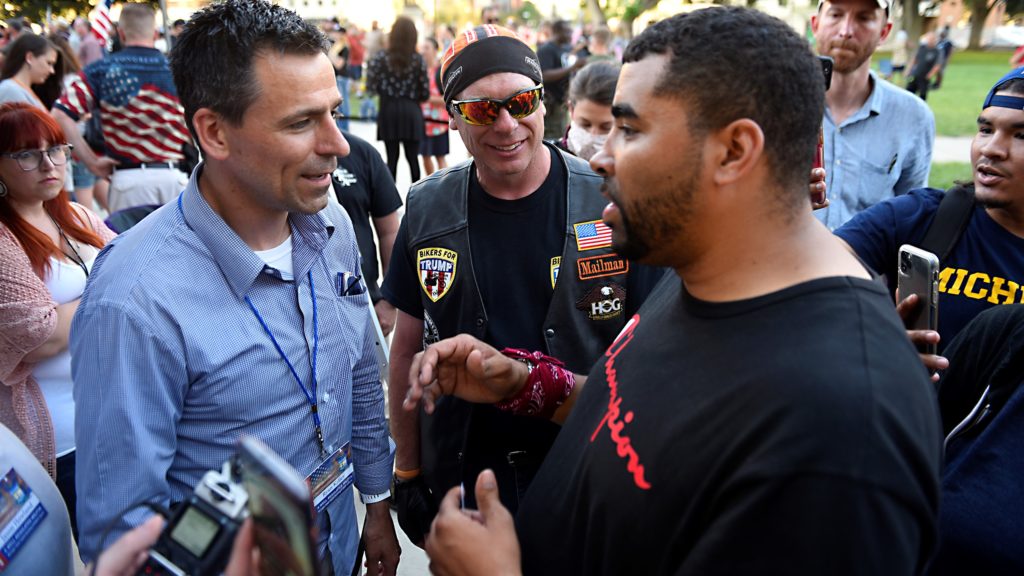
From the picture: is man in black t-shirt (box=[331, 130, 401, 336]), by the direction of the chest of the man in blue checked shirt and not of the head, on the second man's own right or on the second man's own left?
on the second man's own left

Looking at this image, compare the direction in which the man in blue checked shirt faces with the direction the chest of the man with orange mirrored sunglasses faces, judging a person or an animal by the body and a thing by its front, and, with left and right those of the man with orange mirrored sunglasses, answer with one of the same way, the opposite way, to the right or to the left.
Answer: to the left

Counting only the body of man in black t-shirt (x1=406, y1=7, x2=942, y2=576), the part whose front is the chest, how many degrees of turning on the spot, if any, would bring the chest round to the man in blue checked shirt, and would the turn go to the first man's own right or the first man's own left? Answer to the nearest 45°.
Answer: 0° — they already face them

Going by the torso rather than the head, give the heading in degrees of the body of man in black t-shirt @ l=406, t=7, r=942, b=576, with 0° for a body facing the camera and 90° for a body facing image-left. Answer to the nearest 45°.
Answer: approximately 90°

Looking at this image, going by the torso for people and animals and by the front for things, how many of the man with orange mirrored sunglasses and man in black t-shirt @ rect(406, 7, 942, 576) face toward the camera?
1

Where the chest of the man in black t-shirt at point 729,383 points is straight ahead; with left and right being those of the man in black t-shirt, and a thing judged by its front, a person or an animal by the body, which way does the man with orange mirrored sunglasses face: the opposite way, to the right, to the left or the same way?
to the left

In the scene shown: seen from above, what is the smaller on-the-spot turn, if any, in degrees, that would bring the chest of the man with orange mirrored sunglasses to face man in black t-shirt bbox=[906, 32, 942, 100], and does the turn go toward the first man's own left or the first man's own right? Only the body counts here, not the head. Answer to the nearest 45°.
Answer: approximately 135° to the first man's own left

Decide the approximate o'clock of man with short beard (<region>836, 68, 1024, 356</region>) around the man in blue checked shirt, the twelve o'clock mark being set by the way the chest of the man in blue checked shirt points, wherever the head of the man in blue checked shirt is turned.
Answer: The man with short beard is roughly at 11 o'clock from the man in blue checked shirt.

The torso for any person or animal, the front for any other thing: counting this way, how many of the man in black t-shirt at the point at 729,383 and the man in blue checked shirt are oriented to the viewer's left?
1

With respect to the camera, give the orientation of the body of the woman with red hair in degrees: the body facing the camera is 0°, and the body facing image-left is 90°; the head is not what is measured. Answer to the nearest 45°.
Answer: approximately 315°

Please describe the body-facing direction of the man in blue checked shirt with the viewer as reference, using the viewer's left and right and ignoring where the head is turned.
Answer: facing the viewer and to the right of the viewer

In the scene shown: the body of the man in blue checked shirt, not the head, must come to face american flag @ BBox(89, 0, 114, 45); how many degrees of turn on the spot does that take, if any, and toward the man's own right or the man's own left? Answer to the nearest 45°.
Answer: approximately 135° to the man's own left

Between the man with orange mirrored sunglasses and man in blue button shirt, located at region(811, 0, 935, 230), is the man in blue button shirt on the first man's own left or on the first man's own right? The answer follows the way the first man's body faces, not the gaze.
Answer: on the first man's own left

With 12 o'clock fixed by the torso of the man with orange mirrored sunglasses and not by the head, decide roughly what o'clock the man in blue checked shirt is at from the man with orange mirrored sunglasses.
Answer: The man in blue checked shirt is roughly at 2 o'clock from the man with orange mirrored sunglasses.

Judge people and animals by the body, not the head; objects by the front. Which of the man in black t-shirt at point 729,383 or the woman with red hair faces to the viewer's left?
the man in black t-shirt

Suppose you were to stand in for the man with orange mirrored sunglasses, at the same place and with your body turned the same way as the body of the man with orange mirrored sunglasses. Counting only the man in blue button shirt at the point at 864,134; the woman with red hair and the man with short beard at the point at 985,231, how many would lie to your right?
1

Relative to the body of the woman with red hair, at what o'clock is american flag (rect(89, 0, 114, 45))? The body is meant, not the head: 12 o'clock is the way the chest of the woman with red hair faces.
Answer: The american flag is roughly at 8 o'clock from the woman with red hair.

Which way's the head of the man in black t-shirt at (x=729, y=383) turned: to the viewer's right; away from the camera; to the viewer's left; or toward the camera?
to the viewer's left
